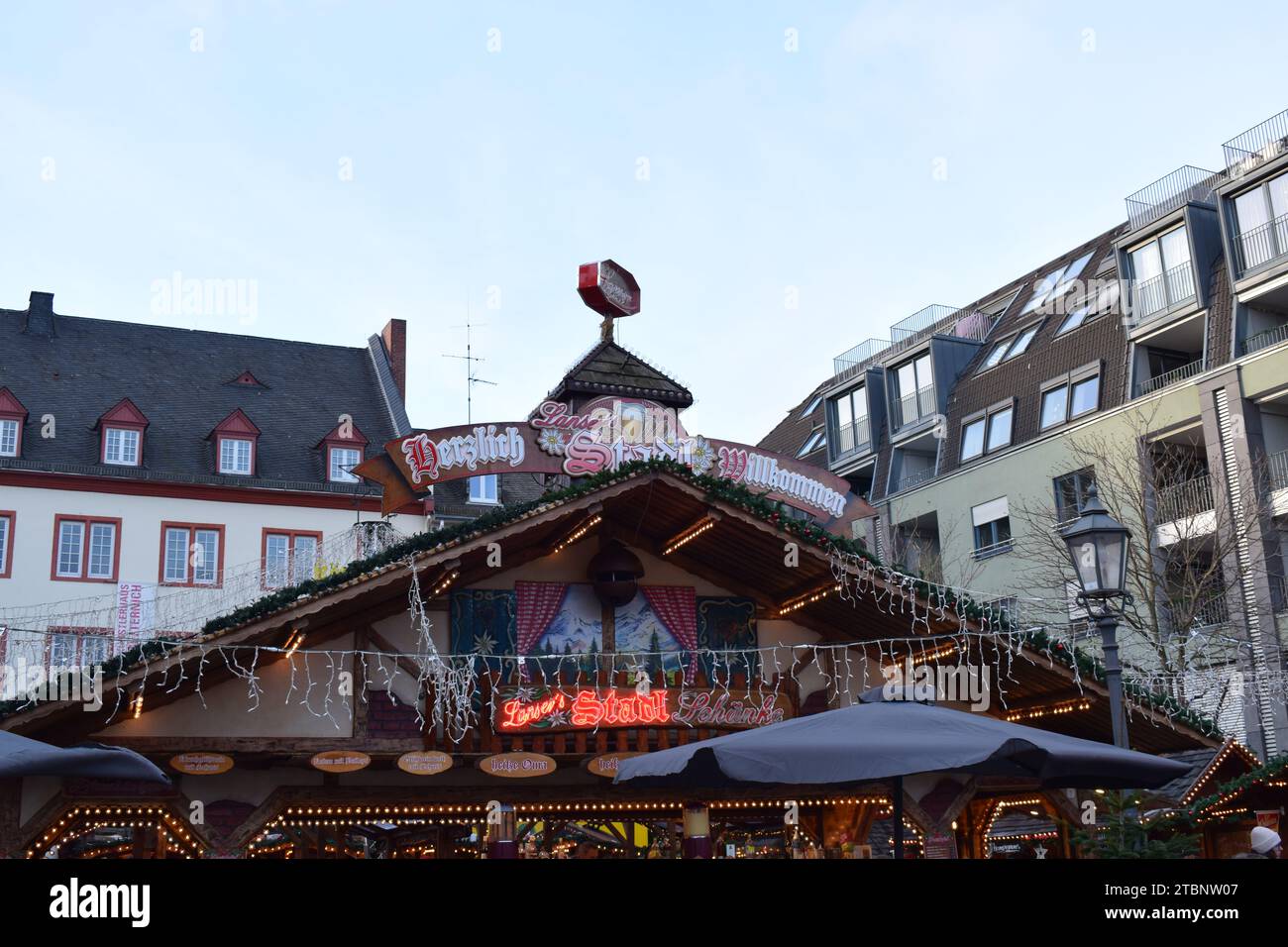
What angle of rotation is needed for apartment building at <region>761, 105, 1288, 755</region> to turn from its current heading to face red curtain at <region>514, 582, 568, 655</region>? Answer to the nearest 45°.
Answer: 0° — it already faces it

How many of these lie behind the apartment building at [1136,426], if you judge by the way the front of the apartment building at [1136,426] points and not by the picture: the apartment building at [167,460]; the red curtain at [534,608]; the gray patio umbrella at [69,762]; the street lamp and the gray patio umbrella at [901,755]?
0

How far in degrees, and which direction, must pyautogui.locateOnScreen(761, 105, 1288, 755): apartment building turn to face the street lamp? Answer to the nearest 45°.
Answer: approximately 45° to its left

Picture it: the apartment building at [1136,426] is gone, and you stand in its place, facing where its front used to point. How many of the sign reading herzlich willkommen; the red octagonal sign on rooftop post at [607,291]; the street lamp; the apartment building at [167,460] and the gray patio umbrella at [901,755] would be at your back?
0

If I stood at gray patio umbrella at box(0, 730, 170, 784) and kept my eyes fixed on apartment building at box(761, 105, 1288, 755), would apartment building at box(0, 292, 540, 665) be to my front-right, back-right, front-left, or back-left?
front-left

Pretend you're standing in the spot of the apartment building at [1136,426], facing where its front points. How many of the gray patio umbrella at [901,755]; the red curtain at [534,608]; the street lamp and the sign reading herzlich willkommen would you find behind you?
0

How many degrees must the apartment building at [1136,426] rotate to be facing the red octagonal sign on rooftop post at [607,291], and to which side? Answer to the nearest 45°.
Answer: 0° — it already faces it

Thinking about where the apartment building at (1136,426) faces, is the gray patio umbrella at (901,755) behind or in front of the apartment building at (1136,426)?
in front

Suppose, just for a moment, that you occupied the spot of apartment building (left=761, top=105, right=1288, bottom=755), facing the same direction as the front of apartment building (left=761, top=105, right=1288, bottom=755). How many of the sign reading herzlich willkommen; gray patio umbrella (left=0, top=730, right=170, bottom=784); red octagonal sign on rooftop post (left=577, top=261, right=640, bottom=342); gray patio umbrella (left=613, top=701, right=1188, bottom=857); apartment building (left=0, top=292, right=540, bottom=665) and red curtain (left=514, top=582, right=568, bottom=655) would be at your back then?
0

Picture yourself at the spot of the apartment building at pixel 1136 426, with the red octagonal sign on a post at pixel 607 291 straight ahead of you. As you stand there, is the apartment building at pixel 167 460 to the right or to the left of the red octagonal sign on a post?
right

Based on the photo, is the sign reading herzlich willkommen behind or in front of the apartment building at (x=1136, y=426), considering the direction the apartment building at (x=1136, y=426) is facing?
in front
